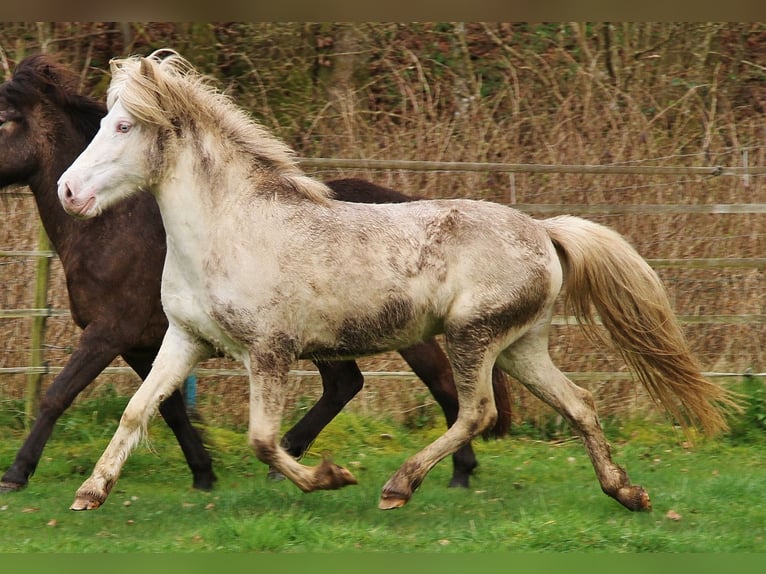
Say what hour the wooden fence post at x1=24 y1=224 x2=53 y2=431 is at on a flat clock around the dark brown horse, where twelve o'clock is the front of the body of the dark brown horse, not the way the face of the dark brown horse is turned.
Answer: The wooden fence post is roughly at 2 o'clock from the dark brown horse.

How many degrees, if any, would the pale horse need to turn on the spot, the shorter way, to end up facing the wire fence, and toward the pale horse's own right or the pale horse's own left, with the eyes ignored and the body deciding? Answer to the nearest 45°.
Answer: approximately 135° to the pale horse's own right

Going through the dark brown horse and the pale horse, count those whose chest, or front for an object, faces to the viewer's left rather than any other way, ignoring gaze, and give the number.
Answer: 2

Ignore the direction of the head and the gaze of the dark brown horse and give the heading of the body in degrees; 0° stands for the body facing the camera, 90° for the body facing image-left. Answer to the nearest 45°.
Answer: approximately 90°

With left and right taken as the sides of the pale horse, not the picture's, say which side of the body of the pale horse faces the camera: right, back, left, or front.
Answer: left
